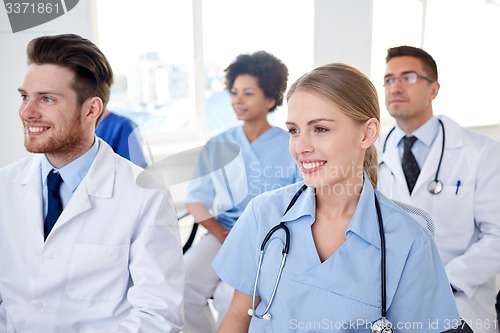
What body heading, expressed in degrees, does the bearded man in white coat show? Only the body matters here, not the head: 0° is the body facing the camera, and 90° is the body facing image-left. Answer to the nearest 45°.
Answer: approximately 45°

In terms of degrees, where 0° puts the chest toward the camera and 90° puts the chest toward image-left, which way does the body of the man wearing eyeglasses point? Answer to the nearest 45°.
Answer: approximately 45°

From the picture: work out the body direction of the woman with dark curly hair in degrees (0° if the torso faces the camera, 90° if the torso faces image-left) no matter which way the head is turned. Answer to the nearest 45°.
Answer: approximately 45°

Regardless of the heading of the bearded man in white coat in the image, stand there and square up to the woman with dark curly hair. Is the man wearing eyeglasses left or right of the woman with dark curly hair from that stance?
right
